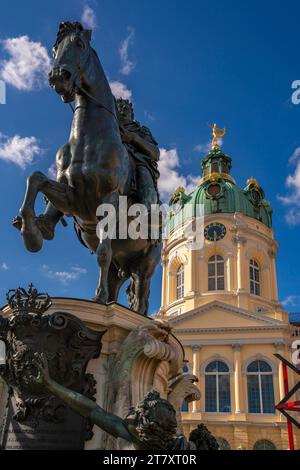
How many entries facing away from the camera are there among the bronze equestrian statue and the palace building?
0

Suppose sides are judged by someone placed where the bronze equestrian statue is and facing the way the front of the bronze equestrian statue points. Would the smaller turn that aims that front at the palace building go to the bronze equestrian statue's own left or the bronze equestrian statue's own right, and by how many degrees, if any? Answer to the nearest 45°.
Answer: approximately 135° to the bronze equestrian statue's own right

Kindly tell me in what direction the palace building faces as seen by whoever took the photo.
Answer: facing the viewer

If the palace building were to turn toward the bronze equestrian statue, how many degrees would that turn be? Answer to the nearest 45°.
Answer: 0° — it already faces it
